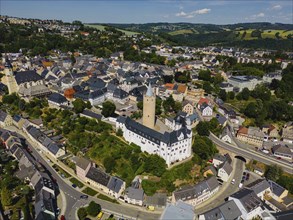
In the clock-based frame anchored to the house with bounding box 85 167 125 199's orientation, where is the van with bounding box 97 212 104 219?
The van is roughly at 11 o'clock from the house.

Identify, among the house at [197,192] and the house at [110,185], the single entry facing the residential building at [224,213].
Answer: the house at [197,192]

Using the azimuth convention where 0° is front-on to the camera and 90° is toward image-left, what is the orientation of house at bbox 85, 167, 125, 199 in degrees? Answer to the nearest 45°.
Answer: approximately 45°

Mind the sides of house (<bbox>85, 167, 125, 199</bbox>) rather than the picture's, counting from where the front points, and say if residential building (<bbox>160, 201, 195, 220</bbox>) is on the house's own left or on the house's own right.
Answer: on the house's own left

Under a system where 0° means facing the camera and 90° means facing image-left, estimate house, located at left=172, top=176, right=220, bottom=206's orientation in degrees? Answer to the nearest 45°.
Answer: approximately 315°

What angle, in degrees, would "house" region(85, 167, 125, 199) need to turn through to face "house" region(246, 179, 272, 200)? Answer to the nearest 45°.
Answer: approximately 135° to its left

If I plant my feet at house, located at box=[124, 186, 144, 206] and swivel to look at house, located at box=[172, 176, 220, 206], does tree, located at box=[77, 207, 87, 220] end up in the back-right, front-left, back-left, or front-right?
back-right

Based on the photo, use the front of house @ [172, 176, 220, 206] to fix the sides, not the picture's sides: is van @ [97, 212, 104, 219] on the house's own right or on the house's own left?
on the house's own right

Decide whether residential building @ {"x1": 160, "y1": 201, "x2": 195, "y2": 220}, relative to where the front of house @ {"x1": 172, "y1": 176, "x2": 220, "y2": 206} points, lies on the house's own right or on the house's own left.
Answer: on the house's own right

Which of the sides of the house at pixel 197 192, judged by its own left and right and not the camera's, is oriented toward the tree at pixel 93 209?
right
